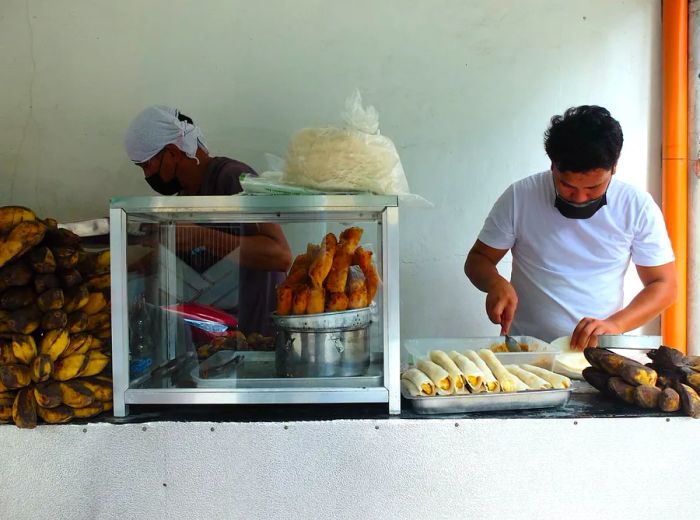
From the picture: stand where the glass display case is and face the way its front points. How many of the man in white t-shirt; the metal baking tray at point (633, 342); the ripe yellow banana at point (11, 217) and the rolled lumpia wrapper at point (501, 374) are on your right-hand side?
1

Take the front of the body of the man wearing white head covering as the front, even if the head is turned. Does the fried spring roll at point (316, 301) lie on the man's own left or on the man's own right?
on the man's own left

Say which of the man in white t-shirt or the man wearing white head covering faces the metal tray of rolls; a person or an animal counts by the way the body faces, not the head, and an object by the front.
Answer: the man in white t-shirt

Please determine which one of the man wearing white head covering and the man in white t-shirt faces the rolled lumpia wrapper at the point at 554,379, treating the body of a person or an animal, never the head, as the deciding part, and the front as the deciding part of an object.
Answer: the man in white t-shirt

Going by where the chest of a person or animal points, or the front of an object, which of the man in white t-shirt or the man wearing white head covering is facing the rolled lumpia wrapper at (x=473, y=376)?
the man in white t-shirt

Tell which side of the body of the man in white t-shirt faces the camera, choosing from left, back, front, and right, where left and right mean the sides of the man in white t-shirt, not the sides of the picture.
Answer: front

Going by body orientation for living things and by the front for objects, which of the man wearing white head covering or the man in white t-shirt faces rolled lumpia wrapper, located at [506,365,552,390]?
the man in white t-shirt

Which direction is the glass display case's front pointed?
toward the camera

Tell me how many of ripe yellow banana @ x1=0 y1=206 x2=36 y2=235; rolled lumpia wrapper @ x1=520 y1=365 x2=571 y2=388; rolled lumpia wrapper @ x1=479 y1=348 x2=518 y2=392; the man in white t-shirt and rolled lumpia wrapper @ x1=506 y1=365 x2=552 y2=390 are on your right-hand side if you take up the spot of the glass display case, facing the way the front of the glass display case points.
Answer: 1

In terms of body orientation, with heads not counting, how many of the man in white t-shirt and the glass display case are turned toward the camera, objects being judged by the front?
2

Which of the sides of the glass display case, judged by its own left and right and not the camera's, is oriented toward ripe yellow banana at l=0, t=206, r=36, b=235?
right

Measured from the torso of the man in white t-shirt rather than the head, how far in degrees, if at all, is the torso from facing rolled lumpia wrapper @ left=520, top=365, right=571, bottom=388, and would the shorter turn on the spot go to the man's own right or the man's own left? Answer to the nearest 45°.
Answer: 0° — they already face it

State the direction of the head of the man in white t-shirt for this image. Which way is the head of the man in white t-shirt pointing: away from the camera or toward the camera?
toward the camera
